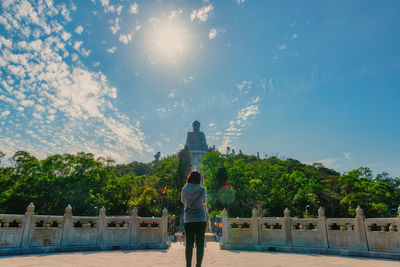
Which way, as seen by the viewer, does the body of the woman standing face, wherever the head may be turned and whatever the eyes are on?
away from the camera

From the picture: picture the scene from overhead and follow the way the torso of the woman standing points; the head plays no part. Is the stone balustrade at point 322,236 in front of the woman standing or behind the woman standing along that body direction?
in front

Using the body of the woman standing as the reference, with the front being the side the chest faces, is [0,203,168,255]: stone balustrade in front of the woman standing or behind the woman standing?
in front

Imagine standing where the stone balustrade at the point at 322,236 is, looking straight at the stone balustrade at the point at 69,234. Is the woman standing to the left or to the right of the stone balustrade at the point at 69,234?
left

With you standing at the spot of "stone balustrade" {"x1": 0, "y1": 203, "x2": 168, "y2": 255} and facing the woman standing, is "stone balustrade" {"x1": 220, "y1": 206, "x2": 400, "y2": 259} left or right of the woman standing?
left
